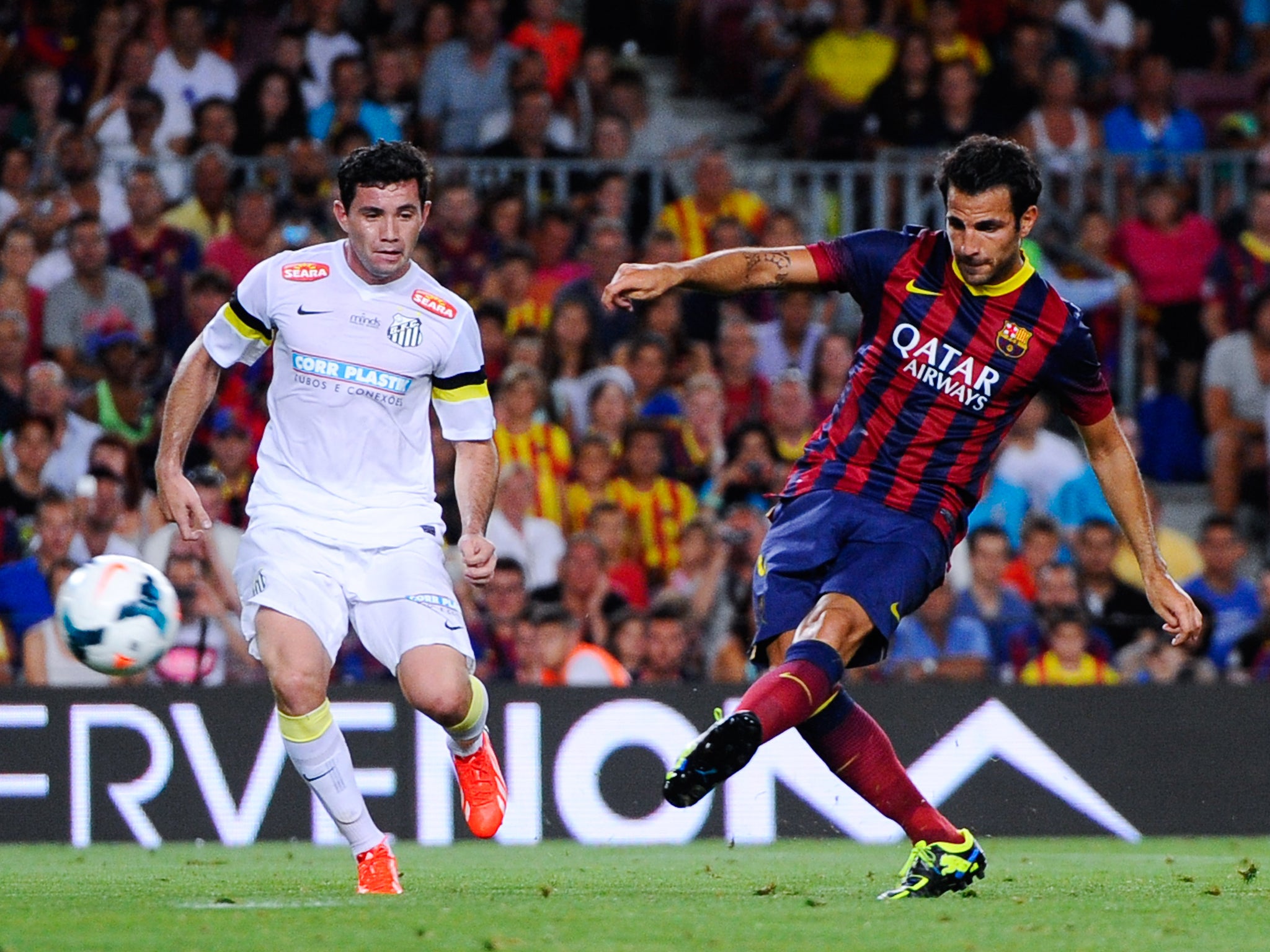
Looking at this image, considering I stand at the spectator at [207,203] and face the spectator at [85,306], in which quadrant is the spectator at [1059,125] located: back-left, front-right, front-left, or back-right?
back-left

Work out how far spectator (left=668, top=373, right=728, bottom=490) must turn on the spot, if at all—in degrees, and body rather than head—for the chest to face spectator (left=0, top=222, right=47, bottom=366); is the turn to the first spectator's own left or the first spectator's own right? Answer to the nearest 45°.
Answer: approximately 90° to the first spectator's own right

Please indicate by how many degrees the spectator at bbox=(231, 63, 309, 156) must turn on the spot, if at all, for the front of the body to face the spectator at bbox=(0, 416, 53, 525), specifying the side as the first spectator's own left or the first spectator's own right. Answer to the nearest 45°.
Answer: approximately 45° to the first spectator's own right

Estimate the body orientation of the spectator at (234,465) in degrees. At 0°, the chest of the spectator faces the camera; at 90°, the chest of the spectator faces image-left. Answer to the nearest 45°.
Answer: approximately 0°

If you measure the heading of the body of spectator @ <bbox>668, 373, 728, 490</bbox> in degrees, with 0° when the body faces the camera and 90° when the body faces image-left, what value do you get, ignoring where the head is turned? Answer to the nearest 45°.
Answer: approximately 0°

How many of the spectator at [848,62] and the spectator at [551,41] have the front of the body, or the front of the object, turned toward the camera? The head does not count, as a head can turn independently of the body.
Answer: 2

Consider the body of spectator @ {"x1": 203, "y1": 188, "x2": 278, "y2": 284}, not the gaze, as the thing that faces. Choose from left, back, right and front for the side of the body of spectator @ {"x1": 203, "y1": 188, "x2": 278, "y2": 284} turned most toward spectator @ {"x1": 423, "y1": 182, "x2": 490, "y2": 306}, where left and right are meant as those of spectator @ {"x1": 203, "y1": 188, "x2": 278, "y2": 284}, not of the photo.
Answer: left

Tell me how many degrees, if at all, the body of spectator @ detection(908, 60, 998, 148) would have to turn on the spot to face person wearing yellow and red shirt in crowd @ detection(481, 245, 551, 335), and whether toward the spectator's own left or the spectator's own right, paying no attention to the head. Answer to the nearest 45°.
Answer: approximately 45° to the spectator's own right
